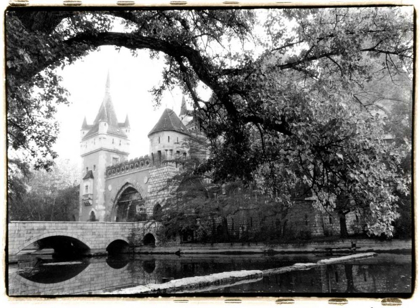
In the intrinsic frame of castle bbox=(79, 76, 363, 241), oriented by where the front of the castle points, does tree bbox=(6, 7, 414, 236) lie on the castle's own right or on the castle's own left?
on the castle's own left

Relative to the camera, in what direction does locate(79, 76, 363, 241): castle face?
facing the viewer and to the left of the viewer
